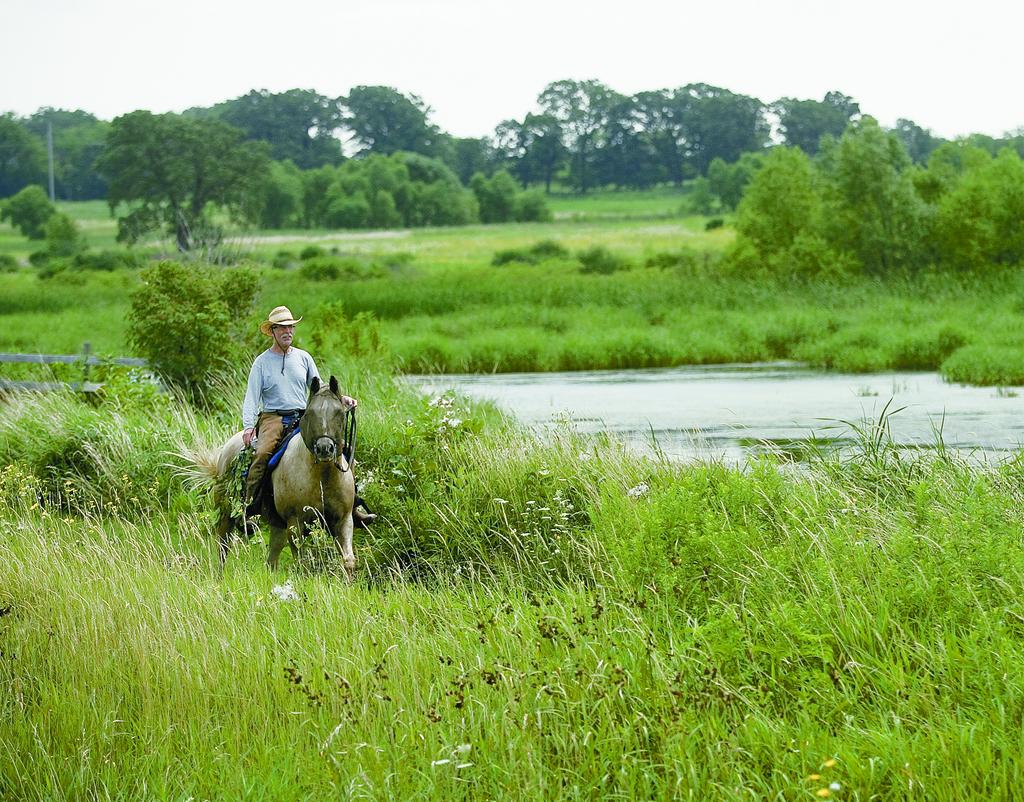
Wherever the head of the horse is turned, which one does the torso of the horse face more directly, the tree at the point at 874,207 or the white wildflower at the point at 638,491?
the white wildflower

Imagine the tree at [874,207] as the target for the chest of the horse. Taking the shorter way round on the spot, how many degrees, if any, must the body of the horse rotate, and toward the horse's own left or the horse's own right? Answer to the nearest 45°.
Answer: approximately 90° to the horse's own left

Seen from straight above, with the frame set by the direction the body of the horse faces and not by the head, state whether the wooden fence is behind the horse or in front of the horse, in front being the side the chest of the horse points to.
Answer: behind

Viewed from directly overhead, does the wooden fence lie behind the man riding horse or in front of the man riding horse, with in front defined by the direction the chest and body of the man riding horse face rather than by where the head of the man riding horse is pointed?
behind

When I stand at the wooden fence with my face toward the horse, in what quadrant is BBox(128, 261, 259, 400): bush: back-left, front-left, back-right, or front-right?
front-left

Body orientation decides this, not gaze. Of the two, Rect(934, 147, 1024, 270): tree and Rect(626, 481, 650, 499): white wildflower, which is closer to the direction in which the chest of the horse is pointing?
the white wildflower

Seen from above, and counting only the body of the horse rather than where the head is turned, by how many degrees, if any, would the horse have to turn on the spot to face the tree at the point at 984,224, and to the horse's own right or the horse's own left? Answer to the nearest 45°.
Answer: approximately 90° to the horse's own left

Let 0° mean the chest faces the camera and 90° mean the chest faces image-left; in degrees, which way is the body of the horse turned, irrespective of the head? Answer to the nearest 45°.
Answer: approximately 315°

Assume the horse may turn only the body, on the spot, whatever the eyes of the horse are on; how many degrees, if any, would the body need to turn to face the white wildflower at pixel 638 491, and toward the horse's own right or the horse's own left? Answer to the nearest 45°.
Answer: approximately 45° to the horse's own left

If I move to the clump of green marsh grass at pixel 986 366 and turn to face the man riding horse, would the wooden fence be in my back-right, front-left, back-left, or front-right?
front-right

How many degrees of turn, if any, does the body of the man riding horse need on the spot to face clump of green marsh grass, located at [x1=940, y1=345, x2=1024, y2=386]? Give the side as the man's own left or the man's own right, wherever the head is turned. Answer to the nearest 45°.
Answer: approximately 90° to the man's own left
